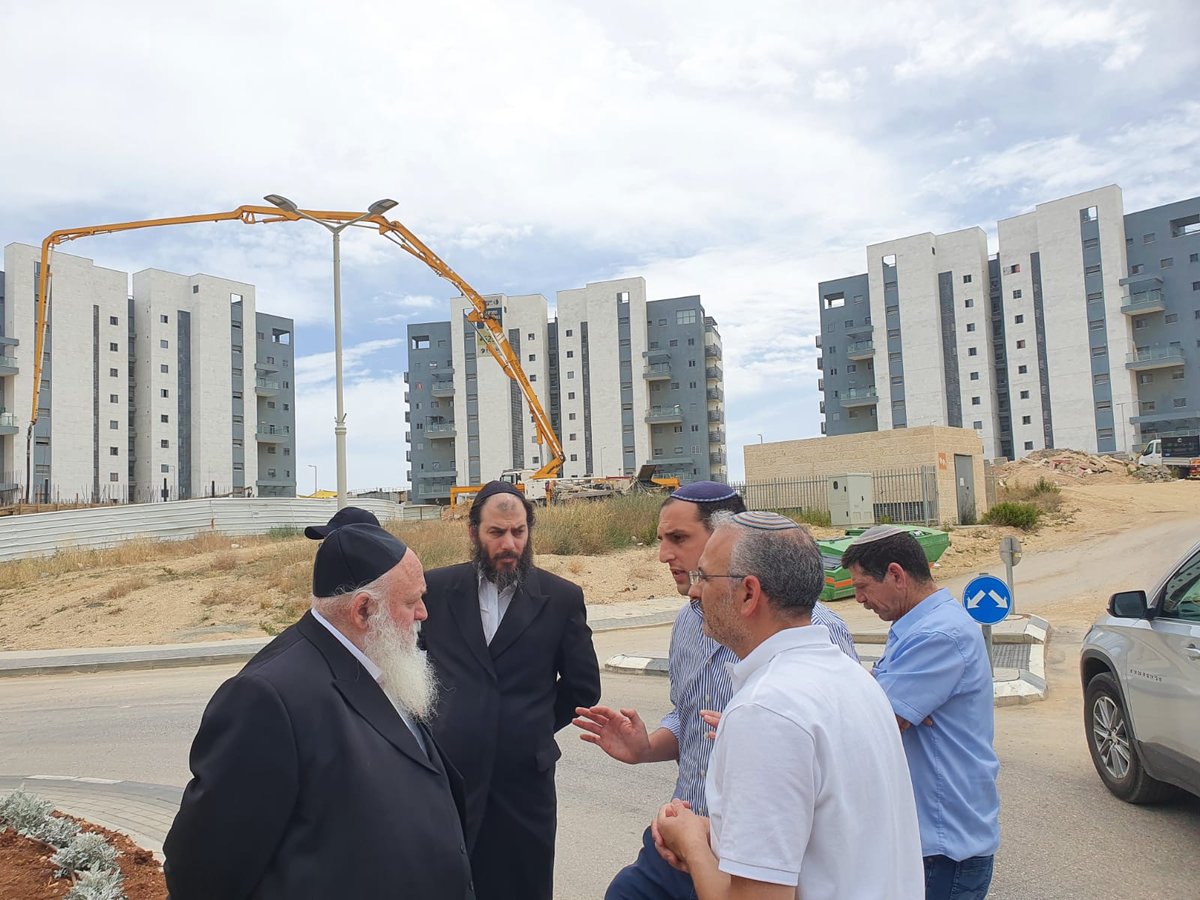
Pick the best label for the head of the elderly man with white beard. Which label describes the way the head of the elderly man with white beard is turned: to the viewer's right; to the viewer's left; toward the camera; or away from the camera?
to the viewer's right

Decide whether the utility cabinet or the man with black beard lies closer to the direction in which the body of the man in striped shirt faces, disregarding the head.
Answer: the man with black beard

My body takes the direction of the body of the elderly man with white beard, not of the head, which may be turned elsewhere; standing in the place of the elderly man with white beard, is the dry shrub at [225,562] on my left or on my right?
on my left

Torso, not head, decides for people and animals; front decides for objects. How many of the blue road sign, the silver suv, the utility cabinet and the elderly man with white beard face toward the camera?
2

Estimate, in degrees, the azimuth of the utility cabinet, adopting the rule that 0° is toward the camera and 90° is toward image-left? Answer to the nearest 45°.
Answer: approximately 0°

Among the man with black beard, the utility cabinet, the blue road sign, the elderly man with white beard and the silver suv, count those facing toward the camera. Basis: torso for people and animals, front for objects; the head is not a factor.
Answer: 3

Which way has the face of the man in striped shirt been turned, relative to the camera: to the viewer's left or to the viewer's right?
to the viewer's left

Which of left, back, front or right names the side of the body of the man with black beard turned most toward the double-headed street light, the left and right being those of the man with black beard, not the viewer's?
back

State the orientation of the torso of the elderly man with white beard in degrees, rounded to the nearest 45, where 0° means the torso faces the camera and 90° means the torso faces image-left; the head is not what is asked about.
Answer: approximately 270°

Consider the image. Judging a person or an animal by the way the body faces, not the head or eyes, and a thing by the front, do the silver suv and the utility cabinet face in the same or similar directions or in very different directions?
very different directions
